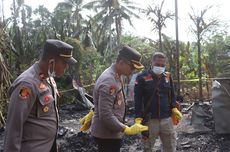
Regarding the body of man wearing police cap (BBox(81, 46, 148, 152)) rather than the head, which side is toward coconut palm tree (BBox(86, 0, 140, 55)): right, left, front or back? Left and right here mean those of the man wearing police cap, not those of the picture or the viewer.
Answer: left

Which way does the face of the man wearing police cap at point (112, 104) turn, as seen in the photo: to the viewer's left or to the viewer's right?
to the viewer's right

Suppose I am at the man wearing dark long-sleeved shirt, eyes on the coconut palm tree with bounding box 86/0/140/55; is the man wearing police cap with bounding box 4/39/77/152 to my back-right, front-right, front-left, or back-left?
back-left

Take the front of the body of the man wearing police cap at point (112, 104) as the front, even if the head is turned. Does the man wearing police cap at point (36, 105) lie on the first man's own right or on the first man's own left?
on the first man's own right

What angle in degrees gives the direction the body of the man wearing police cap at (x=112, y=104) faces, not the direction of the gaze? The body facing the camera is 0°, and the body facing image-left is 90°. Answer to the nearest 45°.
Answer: approximately 270°
